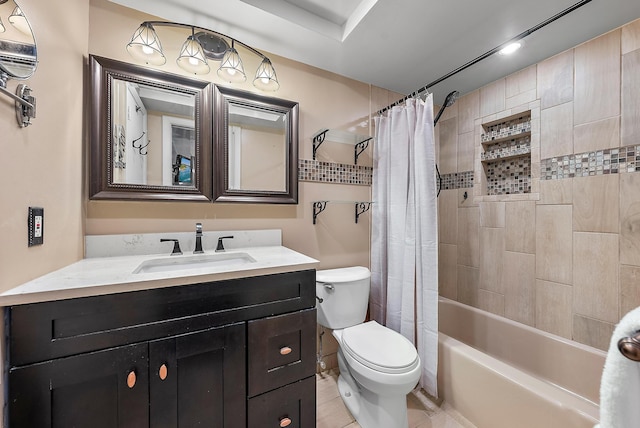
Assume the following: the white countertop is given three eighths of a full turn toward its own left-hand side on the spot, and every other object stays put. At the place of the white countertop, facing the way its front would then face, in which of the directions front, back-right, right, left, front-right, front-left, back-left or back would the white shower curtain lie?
front-right

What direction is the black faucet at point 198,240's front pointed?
toward the camera

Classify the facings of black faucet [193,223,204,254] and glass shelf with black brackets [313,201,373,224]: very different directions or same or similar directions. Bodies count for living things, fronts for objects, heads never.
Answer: same or similar directions

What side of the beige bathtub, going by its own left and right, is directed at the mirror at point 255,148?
front

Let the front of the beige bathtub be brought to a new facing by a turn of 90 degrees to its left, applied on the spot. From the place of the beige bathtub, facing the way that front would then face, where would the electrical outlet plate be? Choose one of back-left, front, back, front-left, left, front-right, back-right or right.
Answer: right

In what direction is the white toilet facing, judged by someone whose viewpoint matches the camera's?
facing the viewer and to the right of the viewer

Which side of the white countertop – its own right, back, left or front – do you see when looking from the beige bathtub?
left

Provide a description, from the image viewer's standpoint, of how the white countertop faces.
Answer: facing the viewer

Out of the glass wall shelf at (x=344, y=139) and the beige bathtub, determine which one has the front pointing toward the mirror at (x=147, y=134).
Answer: the beige bathtub

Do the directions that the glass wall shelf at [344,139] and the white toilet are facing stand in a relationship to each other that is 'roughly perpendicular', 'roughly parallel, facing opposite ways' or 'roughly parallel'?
roughly parallel
